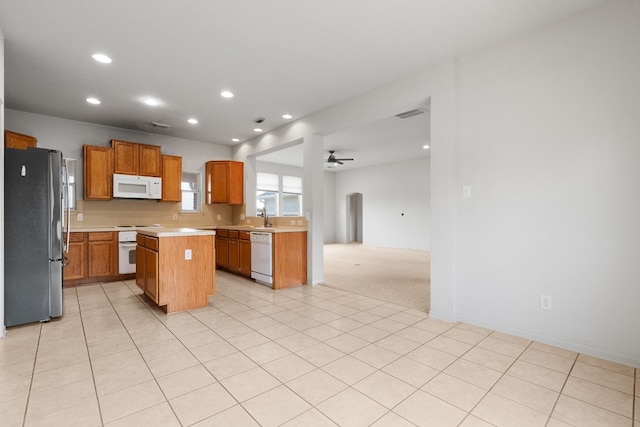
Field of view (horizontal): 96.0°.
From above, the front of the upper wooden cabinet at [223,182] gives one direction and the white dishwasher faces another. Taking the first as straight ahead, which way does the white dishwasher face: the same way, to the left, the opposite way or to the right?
the same way

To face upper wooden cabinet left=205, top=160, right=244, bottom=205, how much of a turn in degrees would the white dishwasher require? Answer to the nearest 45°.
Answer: approximately 90° to its right

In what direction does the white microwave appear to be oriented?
toward the camera

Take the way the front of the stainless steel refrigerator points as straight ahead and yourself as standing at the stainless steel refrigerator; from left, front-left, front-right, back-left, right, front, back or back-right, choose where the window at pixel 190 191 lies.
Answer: front-left

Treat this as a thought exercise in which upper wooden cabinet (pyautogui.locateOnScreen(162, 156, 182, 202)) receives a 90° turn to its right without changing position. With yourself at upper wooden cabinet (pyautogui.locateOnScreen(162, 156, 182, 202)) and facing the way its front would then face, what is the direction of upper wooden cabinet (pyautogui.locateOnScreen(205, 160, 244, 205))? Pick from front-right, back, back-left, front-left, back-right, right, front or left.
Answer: back

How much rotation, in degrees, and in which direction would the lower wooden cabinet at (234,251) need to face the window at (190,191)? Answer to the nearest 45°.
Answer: approximately 90° to its right

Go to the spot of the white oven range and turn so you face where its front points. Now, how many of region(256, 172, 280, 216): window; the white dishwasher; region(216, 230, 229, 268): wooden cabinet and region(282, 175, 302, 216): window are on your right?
0

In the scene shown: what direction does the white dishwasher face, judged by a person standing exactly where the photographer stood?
facing the viewer and to the left of the viewer

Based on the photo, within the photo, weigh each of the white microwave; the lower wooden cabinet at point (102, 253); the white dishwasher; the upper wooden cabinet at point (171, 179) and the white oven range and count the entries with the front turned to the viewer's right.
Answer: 0

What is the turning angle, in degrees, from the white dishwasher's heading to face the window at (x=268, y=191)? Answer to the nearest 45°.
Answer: approximately 135° to its right

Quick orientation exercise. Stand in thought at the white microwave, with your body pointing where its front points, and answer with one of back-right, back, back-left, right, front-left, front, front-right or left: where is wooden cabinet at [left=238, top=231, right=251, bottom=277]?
front-left
